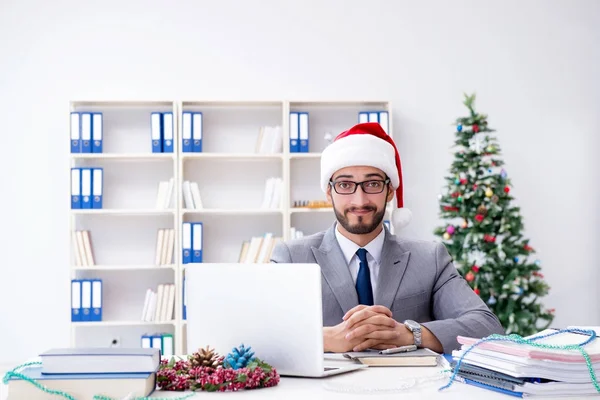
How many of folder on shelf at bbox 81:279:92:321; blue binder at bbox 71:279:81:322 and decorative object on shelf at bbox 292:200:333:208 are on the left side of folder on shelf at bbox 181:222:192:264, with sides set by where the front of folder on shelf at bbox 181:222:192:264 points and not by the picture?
1

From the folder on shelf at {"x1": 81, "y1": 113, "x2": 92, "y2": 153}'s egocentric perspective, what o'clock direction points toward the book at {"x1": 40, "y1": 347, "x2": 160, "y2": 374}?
The book is roughly at 12 o'clock from the folder on shelf.

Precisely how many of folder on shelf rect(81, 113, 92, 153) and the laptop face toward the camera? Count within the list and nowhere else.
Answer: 1

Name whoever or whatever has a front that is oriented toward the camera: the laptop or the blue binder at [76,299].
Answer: the blue binder

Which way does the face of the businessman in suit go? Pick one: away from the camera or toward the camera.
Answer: toward the camera

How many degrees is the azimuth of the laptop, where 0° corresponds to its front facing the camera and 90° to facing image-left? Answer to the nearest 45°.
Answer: approximately 225°

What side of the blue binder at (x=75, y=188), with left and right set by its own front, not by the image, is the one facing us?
front

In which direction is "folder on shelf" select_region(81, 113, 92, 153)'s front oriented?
toward the camera

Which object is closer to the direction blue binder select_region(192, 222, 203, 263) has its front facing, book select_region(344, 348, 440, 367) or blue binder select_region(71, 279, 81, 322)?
the book

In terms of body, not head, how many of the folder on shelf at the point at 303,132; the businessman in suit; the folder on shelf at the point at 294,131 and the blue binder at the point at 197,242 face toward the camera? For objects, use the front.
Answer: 4

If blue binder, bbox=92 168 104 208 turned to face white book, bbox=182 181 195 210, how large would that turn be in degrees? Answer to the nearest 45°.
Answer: approximately 90° to its left

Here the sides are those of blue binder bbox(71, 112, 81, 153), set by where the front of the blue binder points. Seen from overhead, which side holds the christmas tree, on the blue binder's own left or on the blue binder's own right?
on the blue binder's own left

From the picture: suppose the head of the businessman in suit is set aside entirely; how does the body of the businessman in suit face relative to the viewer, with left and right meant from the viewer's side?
facing the viewer

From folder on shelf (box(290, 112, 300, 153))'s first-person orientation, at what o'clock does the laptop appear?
The laptop is roughly at 12 o'clock from the folder on shelf.

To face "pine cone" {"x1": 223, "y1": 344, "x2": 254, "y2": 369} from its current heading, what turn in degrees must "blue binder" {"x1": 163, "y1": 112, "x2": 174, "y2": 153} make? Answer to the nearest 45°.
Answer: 0° — it already faces it

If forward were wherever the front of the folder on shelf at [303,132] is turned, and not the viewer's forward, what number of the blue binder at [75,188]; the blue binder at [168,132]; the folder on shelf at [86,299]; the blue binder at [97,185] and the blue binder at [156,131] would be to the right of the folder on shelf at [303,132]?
5

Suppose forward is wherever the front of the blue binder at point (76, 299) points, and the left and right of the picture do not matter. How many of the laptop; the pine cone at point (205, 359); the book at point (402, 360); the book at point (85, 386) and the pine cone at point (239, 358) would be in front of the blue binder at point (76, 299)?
5

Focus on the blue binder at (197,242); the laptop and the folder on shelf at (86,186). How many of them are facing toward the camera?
2

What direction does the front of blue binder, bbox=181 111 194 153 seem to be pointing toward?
toward the camera
